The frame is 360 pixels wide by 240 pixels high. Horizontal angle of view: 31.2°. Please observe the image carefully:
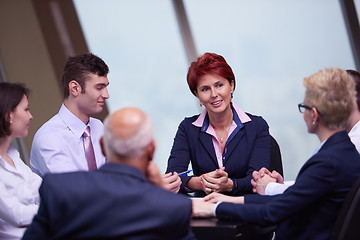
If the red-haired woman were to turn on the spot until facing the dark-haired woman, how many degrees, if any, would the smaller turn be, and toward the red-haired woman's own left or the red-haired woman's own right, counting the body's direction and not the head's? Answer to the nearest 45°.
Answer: approximately 45° to the red-haired woman's own right

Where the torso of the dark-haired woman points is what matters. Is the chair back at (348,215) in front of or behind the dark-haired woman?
in front

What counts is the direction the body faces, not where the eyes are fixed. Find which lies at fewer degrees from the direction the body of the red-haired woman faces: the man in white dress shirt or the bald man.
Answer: the bald man

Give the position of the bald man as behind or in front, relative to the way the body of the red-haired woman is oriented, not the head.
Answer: in front

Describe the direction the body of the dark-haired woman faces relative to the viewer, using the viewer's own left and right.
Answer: facing to the right of the viewer

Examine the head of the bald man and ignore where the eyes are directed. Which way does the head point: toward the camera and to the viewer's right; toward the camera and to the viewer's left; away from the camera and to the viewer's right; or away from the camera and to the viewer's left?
away from the camera and to the viewer's right

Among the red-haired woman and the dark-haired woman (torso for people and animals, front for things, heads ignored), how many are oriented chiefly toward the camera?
1

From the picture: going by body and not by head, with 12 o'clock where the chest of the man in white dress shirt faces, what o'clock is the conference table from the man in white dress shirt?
The conference table is roughly at 1 o'clock from the man in white dress shirt.

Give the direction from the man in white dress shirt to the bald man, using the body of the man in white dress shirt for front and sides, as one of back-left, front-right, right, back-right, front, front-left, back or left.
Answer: front-right

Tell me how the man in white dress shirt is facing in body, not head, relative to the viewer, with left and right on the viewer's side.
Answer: facing the viewer and to the right of the viewer

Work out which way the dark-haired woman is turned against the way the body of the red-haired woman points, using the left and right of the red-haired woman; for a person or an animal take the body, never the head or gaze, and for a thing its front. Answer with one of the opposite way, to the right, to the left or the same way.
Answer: to the left

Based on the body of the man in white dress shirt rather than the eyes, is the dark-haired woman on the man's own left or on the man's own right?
on the man's own right
